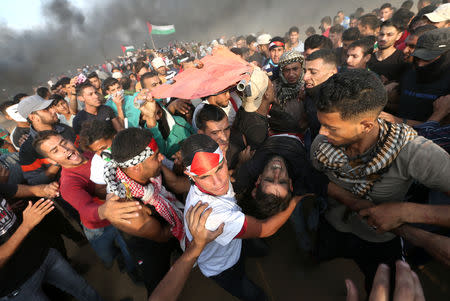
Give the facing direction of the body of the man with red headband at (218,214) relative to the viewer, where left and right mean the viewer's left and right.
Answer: facing the viewer and to the right of the viewer
